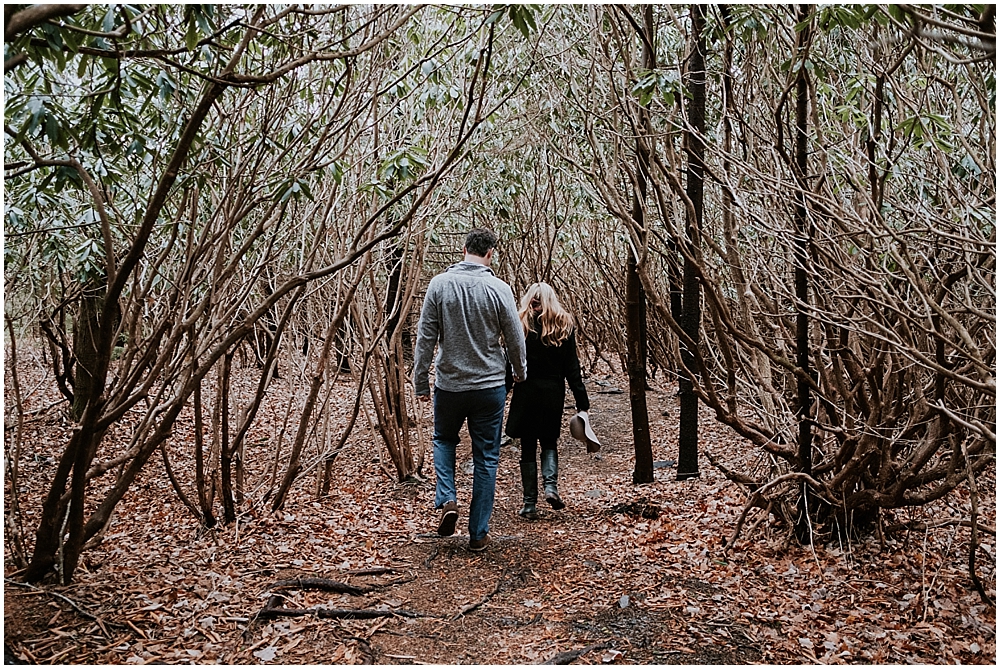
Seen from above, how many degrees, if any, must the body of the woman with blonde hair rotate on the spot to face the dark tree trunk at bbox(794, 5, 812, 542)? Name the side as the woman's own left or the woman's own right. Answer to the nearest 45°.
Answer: approximately 135° to the woman's own right

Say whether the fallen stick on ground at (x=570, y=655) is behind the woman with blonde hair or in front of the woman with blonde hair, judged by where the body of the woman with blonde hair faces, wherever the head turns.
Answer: behind

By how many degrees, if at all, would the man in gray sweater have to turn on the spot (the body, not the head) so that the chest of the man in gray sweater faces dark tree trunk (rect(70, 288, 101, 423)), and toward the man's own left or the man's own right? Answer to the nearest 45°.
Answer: approximately 45° to the man's own left

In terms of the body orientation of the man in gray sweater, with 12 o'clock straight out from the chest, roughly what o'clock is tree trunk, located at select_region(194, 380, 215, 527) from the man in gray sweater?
The tree trunk is roughly at 9 o'clock from the man in gray sweater.

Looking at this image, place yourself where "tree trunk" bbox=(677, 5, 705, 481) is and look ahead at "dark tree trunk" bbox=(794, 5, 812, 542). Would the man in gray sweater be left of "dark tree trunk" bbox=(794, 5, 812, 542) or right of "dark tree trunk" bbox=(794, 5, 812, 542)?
right

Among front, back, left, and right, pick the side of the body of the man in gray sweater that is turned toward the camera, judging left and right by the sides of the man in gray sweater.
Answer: back

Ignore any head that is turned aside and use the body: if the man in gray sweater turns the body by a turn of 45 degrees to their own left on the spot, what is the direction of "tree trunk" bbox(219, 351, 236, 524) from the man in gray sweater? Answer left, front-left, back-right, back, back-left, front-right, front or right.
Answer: front-left

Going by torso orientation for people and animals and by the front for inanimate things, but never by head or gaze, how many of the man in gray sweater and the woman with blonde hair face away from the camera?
2

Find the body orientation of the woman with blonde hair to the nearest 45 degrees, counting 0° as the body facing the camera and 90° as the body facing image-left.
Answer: approximately 180°

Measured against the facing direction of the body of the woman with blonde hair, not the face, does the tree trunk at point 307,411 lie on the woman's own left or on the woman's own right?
on the woman's own left

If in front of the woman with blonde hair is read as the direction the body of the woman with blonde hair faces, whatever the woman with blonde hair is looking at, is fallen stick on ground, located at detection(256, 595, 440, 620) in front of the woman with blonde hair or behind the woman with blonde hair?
behind

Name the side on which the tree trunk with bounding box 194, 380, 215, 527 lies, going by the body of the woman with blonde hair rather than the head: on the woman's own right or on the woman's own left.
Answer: on the woman's own left

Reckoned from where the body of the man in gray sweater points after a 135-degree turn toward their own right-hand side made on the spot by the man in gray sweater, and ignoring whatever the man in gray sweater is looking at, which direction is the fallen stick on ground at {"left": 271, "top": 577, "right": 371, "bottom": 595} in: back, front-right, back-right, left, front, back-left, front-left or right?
right

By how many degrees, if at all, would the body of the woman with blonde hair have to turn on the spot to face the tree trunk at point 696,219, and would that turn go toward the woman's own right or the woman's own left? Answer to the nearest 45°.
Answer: approximately 90° to the woman's own right

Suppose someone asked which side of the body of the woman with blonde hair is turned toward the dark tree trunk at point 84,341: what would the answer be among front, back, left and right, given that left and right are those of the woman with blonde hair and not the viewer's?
left
